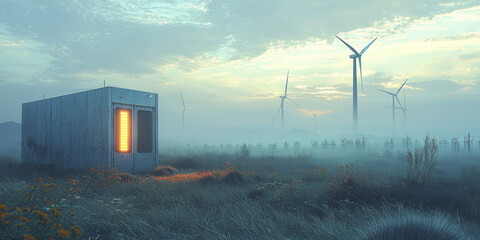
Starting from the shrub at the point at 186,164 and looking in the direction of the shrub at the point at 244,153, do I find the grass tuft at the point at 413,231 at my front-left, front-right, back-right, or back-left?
back-right

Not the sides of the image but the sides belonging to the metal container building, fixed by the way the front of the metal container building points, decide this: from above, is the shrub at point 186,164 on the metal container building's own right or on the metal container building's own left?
on the metal container building's own left

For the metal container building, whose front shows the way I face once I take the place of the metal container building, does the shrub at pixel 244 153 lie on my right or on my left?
on my left

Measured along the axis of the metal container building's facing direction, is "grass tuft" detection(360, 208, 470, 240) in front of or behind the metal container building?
in front

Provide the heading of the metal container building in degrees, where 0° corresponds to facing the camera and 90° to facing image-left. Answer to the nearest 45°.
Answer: approximately 315°
